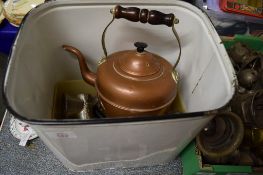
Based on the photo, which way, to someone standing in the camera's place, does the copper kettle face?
facing to the left of the viewer
